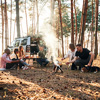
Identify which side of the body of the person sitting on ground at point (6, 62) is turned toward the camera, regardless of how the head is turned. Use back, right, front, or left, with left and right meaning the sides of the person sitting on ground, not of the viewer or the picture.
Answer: right

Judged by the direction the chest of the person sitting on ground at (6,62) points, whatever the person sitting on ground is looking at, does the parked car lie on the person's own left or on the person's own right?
on the person's own left

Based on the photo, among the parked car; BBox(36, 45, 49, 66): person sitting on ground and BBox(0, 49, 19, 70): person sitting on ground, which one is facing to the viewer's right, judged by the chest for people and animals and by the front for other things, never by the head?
BBox(0, 49, 19, 70): person sitting on ground

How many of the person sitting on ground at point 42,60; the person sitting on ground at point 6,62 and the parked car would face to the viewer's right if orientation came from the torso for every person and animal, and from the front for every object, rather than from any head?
1

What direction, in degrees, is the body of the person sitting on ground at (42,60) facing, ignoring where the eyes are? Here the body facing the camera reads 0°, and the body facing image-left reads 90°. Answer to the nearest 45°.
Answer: approximately 0°

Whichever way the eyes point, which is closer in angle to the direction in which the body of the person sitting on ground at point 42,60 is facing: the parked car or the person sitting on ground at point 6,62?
the person sitting on ground

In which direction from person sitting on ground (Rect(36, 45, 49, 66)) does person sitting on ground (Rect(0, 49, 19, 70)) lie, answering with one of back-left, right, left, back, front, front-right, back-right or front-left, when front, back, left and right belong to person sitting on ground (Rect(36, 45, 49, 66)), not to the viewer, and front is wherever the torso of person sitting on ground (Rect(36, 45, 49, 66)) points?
front-right

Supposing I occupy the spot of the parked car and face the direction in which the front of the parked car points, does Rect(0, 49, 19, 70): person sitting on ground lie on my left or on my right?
on my left

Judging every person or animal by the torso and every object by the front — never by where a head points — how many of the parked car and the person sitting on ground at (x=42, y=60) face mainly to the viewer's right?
0

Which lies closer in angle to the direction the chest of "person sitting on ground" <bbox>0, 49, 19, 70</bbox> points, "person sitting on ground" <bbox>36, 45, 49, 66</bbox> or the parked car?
the person sitting on ground
